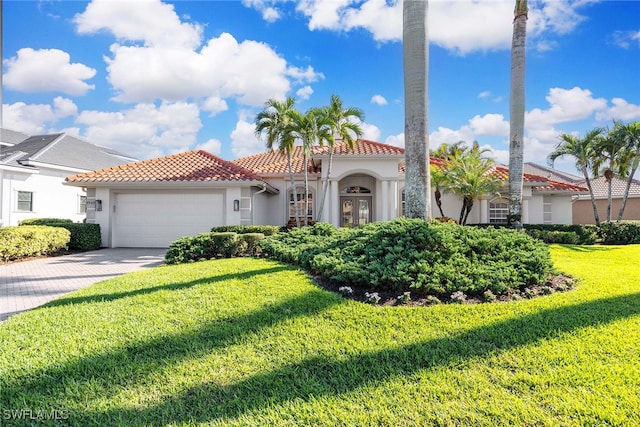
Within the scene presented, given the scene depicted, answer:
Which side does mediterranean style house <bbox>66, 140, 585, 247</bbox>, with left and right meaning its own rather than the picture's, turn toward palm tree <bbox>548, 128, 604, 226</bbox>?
left

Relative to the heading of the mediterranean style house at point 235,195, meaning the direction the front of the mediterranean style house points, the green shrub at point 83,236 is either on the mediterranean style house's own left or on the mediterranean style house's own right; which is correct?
on the mediterranean style house's own right

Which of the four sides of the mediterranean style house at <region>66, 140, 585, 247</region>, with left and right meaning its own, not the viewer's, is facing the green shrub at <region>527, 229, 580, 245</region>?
left

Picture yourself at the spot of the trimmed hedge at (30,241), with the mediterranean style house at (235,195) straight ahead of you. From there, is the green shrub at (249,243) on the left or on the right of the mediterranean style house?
right

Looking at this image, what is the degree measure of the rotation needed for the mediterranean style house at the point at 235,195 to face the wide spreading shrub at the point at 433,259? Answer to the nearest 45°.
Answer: approximately 45° to its left

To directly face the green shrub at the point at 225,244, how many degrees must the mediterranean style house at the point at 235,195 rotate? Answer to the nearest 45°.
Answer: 0° — it already faces it

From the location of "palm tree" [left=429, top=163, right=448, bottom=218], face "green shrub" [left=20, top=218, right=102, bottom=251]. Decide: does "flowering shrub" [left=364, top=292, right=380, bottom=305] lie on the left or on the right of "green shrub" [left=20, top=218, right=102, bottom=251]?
left

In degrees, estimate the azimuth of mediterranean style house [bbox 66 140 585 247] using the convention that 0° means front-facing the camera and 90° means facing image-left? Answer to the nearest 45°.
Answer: approximately 0°

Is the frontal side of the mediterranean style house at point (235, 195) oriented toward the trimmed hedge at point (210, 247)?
yes
